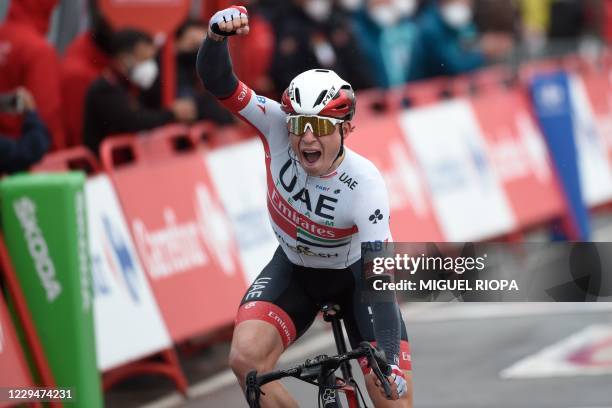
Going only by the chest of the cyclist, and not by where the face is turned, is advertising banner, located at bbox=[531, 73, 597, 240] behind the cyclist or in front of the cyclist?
behind

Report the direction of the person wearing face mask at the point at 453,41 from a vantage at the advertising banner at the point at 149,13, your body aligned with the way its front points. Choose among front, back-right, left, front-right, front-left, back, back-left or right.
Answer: back-left

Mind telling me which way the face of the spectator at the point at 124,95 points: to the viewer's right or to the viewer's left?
to the viewer's right

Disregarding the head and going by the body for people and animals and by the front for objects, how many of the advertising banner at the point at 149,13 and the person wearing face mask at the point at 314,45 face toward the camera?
2

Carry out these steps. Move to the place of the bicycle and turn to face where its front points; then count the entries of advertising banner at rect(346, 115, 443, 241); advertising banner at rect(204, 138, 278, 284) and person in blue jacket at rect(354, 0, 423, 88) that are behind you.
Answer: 3

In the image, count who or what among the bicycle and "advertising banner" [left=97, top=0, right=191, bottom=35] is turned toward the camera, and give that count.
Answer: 2

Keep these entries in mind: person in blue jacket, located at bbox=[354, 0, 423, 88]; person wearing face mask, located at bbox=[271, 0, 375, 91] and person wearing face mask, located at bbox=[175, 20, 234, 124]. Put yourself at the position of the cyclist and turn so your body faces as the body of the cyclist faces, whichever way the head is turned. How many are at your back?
3

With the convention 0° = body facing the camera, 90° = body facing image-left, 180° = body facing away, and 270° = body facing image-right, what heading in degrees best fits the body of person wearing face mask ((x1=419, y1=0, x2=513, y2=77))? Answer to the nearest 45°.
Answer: approximately 315°

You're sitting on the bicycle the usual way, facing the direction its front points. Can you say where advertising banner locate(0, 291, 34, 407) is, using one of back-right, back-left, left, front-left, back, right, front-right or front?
back-right
